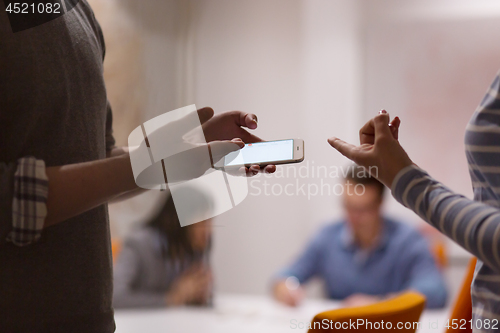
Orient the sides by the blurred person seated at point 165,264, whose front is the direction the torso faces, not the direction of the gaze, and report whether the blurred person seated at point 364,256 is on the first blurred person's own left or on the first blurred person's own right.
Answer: on the first blurred person's own left

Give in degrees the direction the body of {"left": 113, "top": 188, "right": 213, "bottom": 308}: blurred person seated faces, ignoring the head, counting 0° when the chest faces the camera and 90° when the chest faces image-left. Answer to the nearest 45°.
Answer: approximately 315°
